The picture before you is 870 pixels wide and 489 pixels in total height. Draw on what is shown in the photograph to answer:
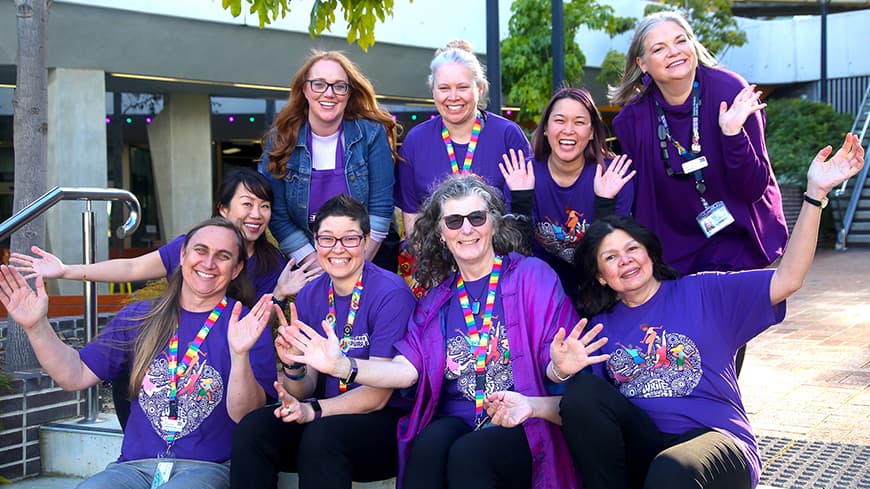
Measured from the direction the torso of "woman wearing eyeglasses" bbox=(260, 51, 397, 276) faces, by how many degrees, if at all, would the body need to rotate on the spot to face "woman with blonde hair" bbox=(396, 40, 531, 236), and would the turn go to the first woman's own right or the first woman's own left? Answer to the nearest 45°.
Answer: approximately 90° to the first woman's own left

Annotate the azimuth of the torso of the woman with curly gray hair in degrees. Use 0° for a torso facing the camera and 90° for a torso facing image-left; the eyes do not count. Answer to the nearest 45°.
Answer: approximately 0°

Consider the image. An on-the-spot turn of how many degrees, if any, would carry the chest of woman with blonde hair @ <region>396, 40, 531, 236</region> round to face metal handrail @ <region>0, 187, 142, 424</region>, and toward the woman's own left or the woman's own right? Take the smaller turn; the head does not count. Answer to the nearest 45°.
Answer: approximately 90° to the woman's own right

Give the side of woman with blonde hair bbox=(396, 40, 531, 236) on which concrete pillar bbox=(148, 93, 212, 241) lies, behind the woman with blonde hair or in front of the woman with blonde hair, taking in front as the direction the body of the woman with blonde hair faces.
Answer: behind

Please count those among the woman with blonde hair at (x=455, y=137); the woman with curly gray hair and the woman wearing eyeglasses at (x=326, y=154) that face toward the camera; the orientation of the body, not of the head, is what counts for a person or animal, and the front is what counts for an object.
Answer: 3

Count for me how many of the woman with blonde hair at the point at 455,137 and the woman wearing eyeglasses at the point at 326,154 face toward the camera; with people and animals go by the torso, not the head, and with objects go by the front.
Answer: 2

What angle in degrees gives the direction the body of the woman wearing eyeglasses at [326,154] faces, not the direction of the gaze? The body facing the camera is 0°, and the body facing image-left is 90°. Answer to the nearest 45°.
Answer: approximately 0°

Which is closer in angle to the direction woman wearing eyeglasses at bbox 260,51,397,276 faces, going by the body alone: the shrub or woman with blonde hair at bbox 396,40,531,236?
the woman with blonde hair
